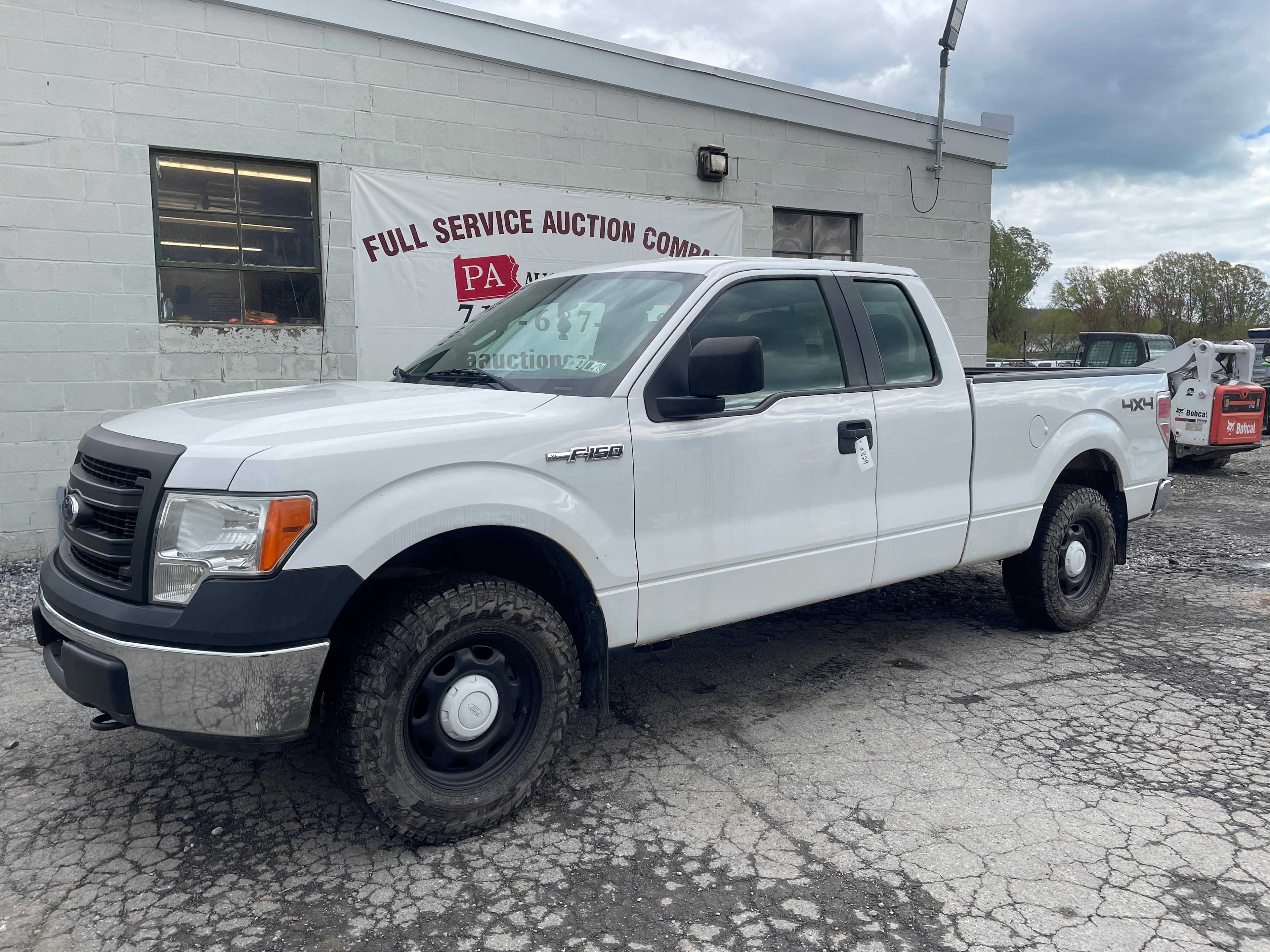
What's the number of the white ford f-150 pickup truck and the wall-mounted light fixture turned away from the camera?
0

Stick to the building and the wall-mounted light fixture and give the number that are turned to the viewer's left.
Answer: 0

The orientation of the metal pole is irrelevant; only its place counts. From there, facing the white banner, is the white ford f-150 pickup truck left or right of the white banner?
left

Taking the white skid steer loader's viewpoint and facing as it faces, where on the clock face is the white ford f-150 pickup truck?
The white ford f-150 pickup truck is roughly at 8 o'clock from the white skid steer loader.

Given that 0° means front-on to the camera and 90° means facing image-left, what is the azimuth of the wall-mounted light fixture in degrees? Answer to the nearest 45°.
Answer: approximately 315°

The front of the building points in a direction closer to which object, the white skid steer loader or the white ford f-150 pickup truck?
the white ford f-150 pickup truck

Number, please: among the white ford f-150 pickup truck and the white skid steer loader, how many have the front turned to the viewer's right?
0

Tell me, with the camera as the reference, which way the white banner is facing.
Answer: facing the viewer and to the right of the viewer

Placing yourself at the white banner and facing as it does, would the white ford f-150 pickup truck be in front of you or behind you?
in front

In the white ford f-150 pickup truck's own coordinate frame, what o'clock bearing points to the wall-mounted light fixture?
The wall-mounted light fixture is roughly at 5 o'clock from the white ford f-150 pickup truck.
